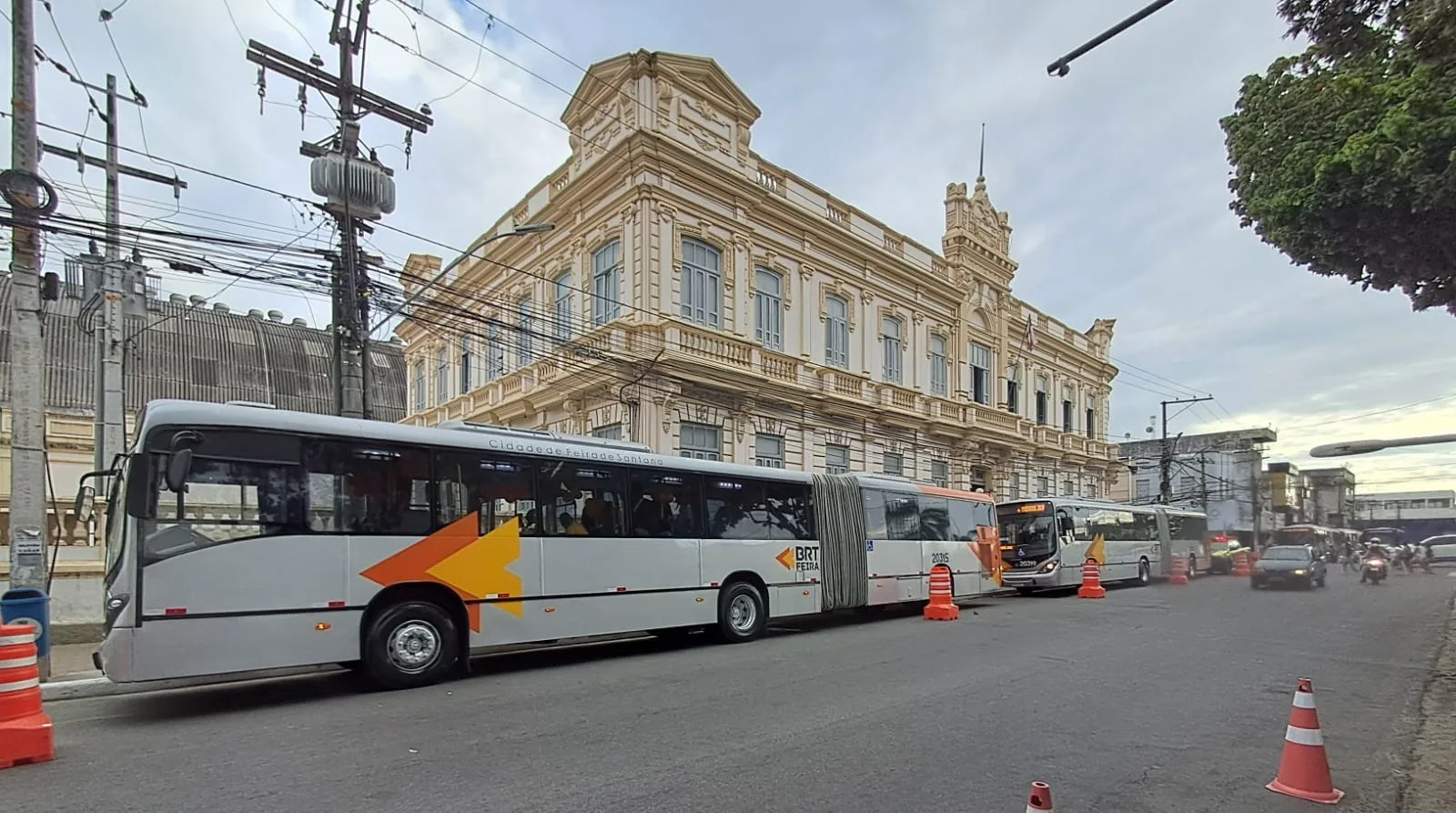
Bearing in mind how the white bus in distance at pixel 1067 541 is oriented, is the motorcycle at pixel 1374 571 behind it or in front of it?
behind

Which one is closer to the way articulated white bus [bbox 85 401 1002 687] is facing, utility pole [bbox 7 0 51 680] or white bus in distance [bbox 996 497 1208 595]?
the utility pole

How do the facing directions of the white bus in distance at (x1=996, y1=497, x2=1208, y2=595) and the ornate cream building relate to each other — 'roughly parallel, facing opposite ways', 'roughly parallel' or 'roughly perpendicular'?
roughly perpendicular

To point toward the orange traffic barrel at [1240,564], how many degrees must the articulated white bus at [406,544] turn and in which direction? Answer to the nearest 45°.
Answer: approximately 180°

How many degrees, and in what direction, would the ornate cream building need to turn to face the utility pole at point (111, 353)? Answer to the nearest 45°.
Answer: approximately 90° to its right

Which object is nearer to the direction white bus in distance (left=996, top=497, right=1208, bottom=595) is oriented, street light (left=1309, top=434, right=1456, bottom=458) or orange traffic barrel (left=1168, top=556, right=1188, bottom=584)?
the street light

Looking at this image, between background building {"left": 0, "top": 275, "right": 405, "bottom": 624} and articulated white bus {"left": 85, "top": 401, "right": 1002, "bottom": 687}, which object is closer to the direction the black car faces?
the articulated white bus

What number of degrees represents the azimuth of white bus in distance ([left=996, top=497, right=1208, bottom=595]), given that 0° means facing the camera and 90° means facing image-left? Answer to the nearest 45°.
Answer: approximately 45°

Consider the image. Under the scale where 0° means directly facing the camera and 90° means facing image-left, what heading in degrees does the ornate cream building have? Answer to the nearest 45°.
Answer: approximately 315°
